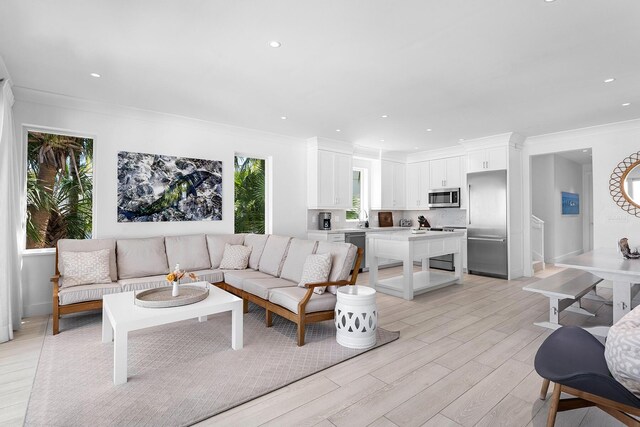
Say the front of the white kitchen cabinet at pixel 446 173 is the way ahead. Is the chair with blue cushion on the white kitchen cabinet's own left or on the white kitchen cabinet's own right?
on the white kitchen cabinet's own left

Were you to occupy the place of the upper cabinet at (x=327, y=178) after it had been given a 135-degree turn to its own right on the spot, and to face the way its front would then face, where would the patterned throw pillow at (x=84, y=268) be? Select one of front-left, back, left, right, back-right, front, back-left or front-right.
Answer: front-left

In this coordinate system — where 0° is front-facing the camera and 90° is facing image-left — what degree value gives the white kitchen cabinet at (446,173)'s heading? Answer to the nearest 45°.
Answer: approximately 45°

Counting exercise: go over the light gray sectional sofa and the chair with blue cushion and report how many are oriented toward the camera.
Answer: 1

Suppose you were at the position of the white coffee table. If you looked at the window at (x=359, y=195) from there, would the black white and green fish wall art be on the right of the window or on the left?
left

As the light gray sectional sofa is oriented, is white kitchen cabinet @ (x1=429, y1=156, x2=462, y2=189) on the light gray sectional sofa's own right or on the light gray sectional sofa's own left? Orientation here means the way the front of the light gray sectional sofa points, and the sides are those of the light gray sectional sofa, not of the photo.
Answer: on the light gray sectional sofa's own left

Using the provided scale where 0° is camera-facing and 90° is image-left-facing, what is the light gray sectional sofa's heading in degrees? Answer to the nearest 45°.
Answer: approximately 0°

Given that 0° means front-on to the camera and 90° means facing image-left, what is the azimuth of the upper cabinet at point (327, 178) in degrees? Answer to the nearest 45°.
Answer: approximately 315°

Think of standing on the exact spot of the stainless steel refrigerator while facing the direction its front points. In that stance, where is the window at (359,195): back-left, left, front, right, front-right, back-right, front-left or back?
front-right
